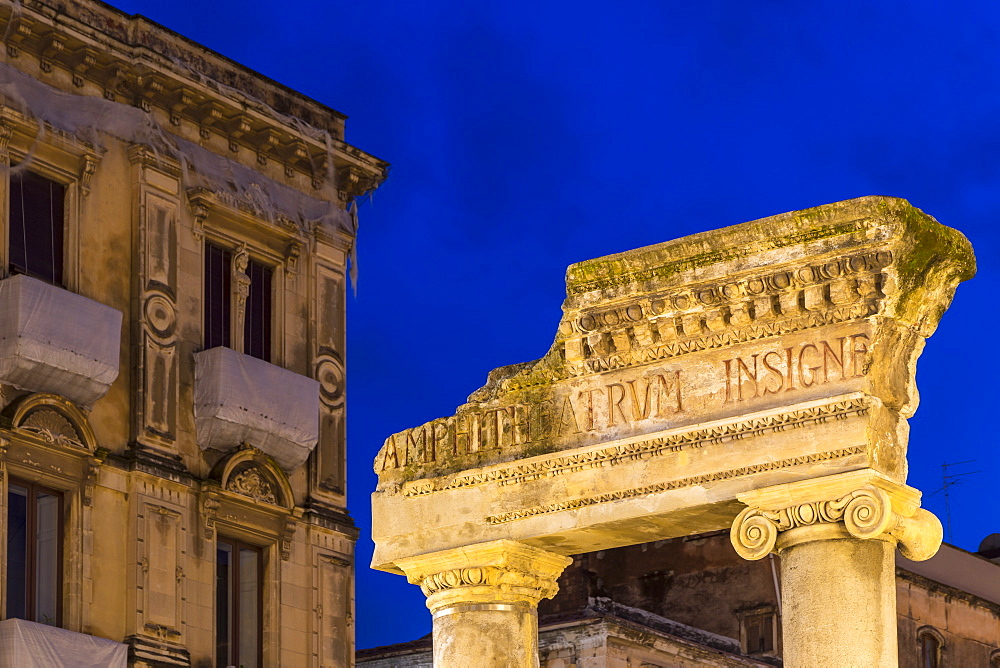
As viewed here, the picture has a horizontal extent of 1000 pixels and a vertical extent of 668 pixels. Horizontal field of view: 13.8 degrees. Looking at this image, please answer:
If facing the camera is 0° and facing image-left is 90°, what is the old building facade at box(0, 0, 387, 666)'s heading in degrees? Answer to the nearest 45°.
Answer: approximately 315°

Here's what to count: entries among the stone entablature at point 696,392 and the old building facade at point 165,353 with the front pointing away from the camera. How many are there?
0

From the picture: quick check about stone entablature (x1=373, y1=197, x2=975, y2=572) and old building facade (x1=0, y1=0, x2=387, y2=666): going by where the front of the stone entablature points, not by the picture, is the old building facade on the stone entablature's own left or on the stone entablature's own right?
on the stone entablature's own right

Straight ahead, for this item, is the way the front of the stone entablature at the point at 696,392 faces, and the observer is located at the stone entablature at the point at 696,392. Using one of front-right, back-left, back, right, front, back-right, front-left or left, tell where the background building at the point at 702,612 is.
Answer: back-right

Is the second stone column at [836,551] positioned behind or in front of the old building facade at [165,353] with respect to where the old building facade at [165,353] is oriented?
in front

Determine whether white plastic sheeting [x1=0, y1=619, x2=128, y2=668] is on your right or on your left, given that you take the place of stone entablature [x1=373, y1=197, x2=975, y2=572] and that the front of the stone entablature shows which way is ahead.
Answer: on your right

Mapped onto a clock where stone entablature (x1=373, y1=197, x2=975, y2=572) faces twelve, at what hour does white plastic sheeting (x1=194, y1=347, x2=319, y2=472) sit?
The white plastic sheeting is roughly at 4 o'clock from the stone entablature.

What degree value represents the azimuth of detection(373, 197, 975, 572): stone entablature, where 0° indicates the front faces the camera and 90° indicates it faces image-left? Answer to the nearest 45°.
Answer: approximately 45°

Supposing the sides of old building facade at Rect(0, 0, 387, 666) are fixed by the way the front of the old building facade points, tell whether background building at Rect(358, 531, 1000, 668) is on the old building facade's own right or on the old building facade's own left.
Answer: on the old building facade's own left
